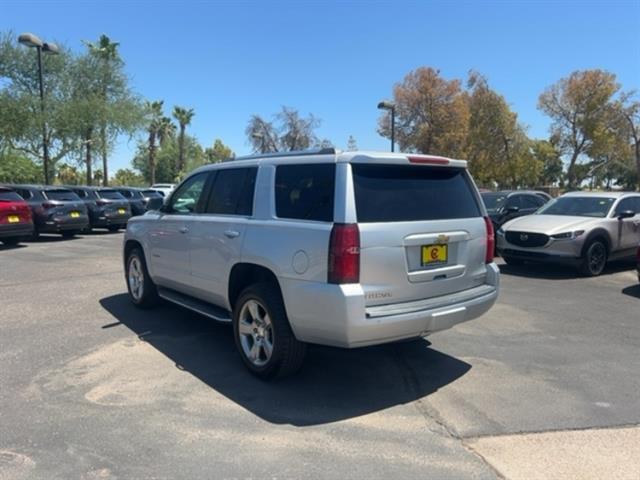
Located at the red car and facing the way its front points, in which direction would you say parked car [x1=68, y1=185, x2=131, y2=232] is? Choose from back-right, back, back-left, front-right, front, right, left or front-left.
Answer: right

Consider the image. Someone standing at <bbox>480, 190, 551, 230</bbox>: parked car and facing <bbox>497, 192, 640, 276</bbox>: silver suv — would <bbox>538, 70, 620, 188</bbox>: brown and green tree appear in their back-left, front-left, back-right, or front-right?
back-left

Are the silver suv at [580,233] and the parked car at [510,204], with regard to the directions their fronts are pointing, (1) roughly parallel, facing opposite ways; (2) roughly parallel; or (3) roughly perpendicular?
roughly parallel

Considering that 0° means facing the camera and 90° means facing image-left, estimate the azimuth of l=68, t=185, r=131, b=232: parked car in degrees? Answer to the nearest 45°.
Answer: approximately 135°

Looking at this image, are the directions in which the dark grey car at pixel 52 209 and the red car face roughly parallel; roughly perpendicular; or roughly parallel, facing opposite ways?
roughly parallel

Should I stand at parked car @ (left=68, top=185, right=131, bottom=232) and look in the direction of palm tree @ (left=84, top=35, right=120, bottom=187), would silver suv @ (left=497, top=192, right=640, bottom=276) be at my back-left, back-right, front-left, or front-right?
back-right

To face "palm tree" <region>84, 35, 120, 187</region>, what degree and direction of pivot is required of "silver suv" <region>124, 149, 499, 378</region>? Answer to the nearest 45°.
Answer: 0° — it already faces it

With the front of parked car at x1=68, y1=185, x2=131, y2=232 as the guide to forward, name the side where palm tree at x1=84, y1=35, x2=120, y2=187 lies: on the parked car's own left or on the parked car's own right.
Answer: on the parked car's own right

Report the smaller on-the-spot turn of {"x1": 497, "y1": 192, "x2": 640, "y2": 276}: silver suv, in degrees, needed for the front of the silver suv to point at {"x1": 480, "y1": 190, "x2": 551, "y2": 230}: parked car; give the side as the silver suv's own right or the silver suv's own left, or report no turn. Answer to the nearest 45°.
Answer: approximately 90° to the silver suv's own right

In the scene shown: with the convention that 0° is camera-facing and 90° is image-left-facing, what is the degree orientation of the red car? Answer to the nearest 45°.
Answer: approximately 135°

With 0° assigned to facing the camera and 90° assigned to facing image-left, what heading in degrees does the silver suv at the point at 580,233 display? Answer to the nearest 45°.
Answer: approximately 45°

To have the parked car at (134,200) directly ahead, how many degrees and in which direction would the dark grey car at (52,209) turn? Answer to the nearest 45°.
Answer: approximately 90° to its right

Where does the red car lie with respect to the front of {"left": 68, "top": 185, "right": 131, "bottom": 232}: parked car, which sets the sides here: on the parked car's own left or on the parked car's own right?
on the parked car's own left

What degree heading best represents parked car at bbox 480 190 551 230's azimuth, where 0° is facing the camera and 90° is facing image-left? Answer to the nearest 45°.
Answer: approximately 45°
